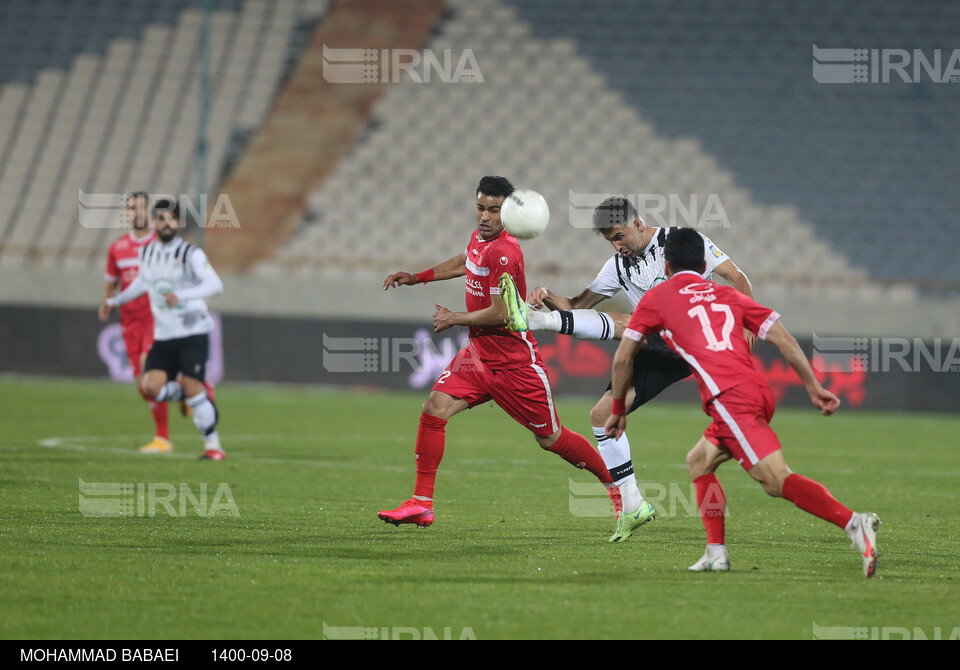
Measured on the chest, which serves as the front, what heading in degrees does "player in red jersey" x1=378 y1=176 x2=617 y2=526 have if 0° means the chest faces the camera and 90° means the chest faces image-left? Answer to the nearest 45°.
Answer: approximately 45°

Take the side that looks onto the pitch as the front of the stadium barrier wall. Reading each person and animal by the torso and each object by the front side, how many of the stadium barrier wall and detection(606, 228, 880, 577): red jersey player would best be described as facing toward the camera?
1

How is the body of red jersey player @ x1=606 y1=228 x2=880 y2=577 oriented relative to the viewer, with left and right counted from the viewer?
facing away from the viewer and to the left of the viewer

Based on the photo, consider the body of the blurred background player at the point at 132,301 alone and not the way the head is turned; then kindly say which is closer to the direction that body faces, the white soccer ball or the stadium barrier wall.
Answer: the white soccer ball

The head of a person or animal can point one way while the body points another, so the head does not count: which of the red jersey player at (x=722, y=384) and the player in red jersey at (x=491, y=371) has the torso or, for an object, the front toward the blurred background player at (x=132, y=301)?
the red jersey player

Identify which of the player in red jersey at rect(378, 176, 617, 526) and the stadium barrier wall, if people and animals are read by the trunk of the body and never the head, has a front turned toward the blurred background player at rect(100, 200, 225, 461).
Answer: the stadium barrier wall

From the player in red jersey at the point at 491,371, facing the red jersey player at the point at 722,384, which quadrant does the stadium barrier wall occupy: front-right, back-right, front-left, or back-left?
back-left

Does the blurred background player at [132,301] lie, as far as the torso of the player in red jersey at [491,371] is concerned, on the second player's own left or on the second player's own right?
on the second player's own right
